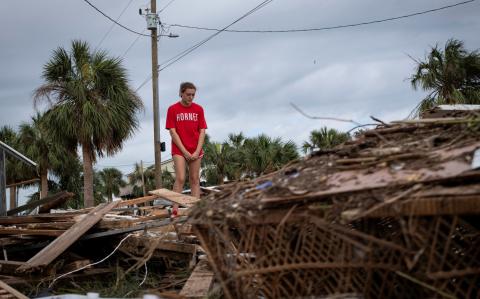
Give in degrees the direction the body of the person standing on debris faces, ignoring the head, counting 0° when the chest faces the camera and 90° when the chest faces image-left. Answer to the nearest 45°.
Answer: approximately 0°

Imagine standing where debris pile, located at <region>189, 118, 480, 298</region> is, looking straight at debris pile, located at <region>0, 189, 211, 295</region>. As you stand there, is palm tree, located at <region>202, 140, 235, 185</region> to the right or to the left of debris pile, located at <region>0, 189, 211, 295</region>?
right

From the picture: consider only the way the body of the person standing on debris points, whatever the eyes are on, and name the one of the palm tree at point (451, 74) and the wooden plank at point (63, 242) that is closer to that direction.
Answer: the wooden plank

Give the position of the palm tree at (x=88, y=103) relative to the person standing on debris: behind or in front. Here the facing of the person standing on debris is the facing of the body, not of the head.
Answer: behind

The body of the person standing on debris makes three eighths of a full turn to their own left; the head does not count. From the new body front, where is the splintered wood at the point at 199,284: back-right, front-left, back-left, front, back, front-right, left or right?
back-right

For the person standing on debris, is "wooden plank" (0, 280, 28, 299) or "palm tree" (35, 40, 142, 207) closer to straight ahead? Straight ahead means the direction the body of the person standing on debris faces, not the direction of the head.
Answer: the wooden plank

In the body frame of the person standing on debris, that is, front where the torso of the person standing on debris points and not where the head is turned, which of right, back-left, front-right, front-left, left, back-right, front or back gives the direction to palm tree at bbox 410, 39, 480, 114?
back-left

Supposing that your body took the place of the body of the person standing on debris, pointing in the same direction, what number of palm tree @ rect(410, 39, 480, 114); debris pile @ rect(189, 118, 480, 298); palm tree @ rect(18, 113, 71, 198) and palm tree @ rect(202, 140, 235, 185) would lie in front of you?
1

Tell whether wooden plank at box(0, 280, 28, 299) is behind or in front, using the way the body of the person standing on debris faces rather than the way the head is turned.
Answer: in front

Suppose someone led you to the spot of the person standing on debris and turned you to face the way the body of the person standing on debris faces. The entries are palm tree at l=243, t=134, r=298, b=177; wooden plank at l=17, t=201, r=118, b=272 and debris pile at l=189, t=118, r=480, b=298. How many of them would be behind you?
1

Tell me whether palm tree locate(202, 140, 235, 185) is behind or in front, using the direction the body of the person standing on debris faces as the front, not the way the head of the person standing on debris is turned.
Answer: behind

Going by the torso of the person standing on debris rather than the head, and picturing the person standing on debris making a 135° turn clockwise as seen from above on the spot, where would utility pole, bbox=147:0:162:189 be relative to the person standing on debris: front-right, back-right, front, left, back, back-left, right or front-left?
front-right

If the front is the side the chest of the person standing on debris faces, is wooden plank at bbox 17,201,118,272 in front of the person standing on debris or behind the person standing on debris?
in front
